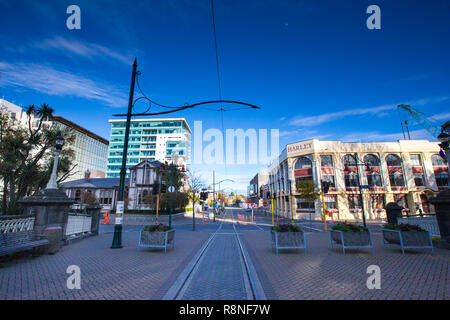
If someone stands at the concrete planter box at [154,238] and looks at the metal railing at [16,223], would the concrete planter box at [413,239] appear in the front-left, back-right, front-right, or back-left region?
back-left

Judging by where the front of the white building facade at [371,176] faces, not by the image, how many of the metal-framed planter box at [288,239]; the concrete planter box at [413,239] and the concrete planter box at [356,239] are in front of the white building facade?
3

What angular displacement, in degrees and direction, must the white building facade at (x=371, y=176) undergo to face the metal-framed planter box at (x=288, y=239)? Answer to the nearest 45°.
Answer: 0° — it already faces it

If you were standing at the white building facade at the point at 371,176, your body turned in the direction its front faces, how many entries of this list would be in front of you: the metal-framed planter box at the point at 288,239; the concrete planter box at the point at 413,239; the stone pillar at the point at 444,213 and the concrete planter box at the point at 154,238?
4

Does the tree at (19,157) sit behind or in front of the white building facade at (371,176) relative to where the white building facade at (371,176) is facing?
in front

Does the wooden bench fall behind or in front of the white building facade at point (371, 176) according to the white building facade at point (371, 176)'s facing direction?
in front

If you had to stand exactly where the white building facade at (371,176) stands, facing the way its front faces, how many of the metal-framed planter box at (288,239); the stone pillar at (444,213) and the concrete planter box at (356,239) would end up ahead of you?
3

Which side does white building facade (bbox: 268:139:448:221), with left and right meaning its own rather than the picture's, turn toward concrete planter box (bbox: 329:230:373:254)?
front

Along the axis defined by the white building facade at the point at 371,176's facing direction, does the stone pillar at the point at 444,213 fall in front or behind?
in front

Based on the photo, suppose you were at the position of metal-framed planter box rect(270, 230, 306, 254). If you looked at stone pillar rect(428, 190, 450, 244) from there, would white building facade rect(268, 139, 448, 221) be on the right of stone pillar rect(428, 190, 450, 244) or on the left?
left
